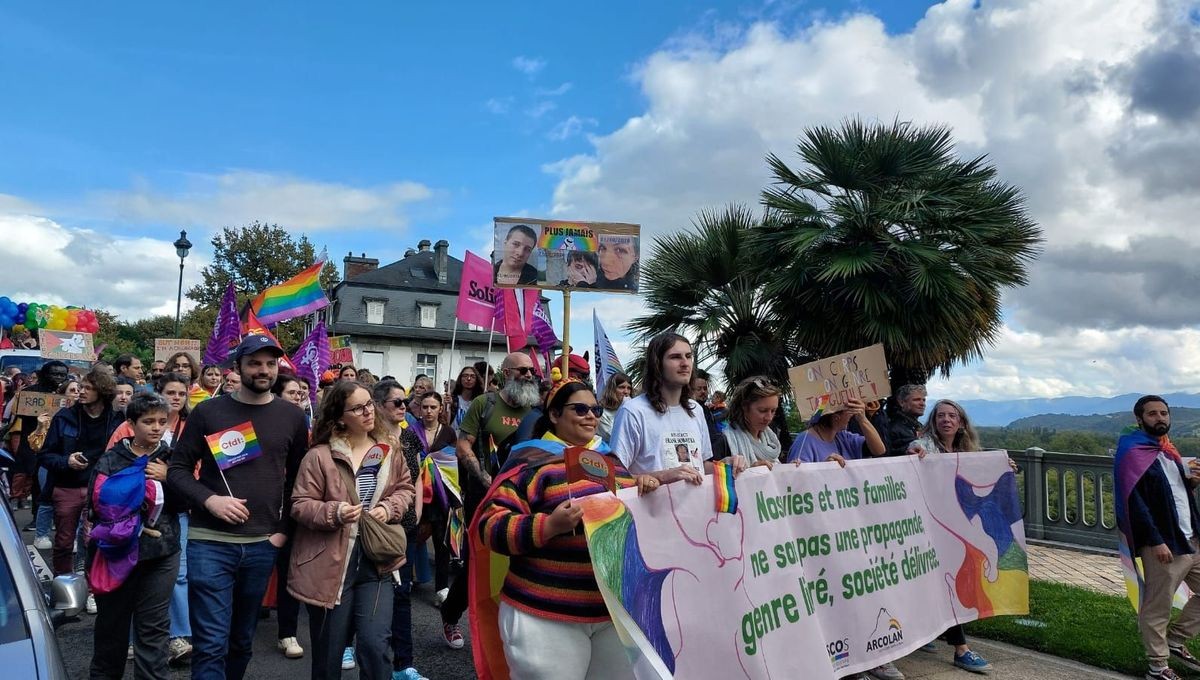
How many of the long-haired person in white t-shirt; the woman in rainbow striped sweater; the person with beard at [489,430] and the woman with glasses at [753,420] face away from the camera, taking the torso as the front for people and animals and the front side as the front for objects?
0

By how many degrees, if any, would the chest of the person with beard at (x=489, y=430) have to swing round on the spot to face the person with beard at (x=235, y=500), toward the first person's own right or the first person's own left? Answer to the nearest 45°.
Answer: approximately 90° to the first person's own right

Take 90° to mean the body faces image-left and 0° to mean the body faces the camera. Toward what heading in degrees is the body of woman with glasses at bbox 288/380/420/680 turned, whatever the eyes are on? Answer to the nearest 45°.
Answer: approximately 315°

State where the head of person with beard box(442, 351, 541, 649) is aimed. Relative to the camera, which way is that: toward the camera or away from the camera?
toward the camera

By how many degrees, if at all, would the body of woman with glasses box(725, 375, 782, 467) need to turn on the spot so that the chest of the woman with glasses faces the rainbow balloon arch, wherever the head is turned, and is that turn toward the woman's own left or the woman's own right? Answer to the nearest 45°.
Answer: approximately 180°

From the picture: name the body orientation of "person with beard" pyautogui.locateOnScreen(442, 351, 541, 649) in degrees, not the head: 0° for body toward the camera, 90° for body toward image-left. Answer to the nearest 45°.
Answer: approximately 315°

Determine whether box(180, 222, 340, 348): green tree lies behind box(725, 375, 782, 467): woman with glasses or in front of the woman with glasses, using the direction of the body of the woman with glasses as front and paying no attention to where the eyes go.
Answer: behind

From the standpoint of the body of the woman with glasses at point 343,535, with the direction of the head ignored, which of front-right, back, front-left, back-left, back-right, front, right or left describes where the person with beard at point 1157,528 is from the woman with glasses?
front-left

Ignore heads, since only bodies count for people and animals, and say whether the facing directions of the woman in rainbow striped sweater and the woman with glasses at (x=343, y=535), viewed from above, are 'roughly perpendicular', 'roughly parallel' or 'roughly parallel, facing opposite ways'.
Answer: roughly parallel

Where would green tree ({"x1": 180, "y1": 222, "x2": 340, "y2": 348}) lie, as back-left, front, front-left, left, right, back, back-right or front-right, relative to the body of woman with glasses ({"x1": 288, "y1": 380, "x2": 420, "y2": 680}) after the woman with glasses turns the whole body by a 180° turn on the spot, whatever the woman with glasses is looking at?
front-right

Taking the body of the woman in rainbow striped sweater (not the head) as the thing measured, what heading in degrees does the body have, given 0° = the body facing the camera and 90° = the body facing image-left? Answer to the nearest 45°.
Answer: approximately 315°

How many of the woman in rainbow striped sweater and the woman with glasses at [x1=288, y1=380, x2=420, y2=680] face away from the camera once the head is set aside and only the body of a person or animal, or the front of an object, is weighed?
0

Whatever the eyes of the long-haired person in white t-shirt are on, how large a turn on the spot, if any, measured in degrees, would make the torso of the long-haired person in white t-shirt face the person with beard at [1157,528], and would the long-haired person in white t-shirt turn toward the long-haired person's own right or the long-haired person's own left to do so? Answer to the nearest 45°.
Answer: approximately 90° to the long-haired person's own left

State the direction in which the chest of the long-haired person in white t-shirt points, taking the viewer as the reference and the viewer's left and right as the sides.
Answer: facing the viewer and to the right of the viewer

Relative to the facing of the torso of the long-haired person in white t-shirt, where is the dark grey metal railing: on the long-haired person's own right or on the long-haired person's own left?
on the long-haired person's own left

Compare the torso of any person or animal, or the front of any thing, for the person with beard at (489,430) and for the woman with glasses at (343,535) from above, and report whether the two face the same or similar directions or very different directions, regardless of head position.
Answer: same or similar directions
